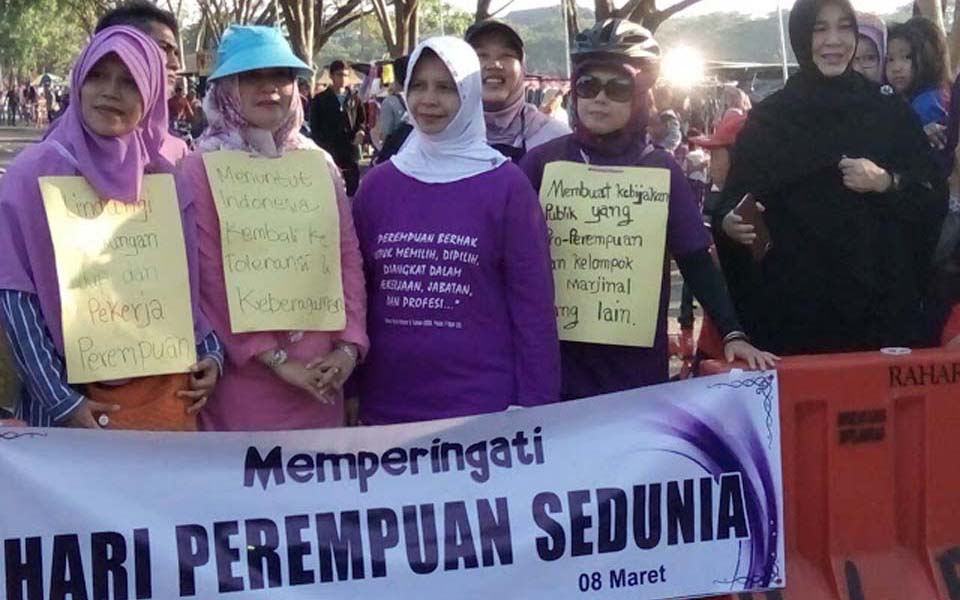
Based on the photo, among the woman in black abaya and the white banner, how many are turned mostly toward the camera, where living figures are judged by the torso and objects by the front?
2

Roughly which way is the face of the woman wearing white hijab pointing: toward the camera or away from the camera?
toward the camera

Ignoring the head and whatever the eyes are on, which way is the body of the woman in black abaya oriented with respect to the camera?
toward the camera

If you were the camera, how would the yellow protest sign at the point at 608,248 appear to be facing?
facing the viewer

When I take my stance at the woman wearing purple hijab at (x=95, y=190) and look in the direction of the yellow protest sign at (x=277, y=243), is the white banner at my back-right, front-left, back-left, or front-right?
front-right

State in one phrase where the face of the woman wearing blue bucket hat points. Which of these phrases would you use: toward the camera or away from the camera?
toward the camera

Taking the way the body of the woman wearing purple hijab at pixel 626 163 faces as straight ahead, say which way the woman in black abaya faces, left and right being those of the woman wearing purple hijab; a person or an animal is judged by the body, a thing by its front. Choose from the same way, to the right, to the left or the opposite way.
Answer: the same way

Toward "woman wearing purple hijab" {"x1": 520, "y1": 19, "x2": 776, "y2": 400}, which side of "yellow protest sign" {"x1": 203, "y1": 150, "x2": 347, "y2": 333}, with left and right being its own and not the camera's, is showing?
left

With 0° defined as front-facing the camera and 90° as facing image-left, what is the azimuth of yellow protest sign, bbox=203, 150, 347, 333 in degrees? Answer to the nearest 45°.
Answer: approximately 0°

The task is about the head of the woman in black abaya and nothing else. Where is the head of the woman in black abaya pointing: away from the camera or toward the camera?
toward the camera

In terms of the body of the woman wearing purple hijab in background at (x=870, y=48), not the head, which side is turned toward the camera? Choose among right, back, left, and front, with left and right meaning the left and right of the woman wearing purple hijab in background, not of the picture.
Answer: front

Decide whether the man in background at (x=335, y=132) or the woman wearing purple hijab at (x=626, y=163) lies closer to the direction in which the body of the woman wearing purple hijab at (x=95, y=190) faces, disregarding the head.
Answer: the woman wearing purple hijab

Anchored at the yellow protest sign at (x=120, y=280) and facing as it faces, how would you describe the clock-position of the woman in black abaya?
The woman in black abaya is roughly at 9 o'clock from the yellow protest sign.

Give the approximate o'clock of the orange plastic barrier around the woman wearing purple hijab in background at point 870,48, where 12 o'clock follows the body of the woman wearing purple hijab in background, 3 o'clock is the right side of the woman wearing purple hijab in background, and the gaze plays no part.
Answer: The orange plastic barrier is roughly at 12 o'clock from the woman wearing purple hijab in background.

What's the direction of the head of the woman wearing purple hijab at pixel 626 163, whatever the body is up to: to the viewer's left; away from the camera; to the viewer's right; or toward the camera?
toward the camera

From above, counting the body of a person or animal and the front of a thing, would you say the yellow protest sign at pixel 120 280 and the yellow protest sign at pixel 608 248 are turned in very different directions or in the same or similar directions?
same or similar directions

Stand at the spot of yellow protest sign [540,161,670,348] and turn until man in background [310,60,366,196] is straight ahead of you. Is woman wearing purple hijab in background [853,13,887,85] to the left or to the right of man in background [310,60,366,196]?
right
